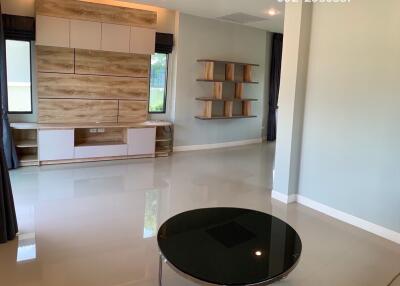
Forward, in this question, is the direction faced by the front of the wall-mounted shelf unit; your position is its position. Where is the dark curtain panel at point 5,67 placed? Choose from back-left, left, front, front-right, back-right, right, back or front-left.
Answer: right

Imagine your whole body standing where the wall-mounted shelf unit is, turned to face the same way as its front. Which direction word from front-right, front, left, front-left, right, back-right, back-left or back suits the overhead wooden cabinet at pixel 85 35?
right

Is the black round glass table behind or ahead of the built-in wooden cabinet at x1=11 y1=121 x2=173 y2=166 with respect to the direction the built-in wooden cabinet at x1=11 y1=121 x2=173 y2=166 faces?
ahead

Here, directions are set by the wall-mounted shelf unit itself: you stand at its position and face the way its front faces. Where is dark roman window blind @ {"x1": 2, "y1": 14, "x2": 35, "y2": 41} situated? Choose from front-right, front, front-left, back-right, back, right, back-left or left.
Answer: right

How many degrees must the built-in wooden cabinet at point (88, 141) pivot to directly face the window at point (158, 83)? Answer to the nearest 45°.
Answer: approximately 135° to its left

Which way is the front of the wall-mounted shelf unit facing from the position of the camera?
facing the viewer and to the right of the viewer

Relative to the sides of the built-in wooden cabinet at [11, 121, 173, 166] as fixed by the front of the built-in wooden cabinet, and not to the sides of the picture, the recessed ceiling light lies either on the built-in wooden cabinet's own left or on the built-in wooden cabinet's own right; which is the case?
on the built-in wooden cabinet's own left

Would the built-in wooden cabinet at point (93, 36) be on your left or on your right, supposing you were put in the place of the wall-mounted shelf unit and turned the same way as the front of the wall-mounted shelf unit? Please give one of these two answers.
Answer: on your right

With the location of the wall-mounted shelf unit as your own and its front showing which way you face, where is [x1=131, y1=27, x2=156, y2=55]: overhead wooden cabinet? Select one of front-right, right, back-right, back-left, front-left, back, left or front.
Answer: right

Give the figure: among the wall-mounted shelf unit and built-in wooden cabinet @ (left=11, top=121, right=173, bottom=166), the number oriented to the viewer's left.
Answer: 0

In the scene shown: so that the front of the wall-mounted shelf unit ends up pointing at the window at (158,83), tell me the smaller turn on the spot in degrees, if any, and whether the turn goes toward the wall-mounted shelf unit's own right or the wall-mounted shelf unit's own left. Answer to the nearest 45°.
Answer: approximately 90° to the wall-mounted shelf unit's own right

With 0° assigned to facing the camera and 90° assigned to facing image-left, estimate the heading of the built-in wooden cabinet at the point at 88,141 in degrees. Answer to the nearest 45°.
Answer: approximately 0°
